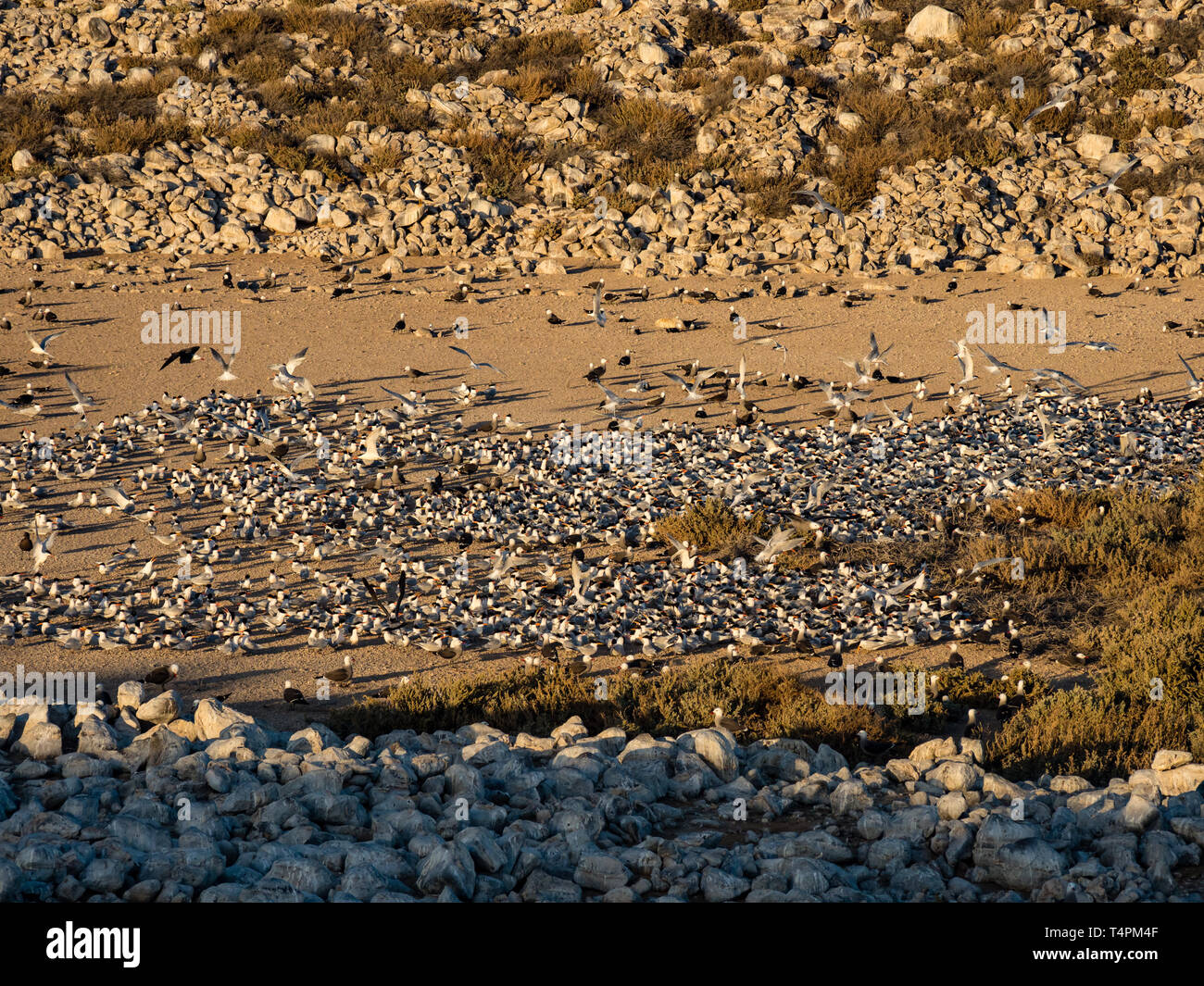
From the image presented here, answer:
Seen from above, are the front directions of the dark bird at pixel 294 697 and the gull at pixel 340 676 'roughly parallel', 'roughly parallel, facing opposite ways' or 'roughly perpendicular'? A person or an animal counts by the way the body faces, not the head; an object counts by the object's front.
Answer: roughly parallel, facing opposite ways

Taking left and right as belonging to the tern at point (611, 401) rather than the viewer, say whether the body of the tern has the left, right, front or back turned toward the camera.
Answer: right

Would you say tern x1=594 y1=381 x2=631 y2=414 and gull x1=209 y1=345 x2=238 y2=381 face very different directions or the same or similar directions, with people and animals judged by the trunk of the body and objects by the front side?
same or similar directions

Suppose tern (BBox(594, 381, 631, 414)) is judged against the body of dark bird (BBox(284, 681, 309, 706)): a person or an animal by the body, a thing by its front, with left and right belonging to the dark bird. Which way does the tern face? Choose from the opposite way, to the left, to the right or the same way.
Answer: the opposite way

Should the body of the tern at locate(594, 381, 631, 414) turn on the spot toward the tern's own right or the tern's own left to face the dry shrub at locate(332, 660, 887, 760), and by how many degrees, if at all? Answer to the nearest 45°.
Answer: approximately 90° to the tern's own right

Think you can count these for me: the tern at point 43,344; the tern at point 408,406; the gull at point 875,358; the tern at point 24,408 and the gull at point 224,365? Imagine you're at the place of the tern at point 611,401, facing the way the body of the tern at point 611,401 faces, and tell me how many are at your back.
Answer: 4

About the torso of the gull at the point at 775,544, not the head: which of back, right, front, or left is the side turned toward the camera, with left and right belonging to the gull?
left
